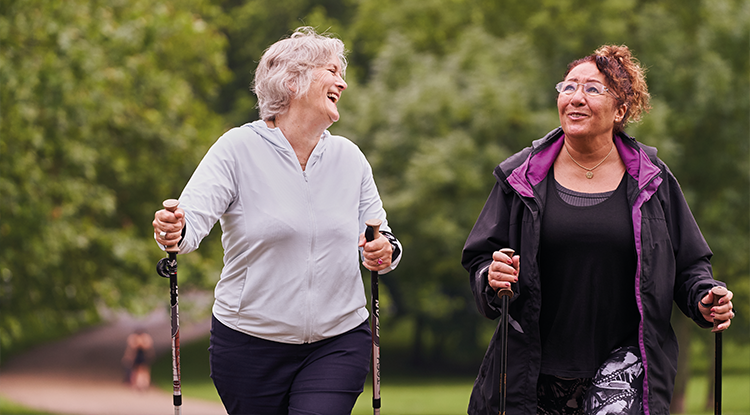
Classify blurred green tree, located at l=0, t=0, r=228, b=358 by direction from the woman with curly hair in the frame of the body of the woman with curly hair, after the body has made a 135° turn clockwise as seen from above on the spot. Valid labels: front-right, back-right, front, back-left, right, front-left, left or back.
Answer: front

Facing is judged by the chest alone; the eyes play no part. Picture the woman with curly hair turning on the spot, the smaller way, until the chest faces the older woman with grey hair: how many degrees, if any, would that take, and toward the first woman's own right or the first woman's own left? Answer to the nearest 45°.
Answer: approximately 90° to the first woman's own right

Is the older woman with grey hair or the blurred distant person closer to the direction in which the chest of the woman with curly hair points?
the older woman with grey hair

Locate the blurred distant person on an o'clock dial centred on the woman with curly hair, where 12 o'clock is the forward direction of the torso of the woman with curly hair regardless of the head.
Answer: The blurred distant person is roughly at 5 o'clock from the woman with curly hair.

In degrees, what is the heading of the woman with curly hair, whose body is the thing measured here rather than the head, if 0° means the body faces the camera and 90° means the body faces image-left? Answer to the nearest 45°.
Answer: approximately 0°
